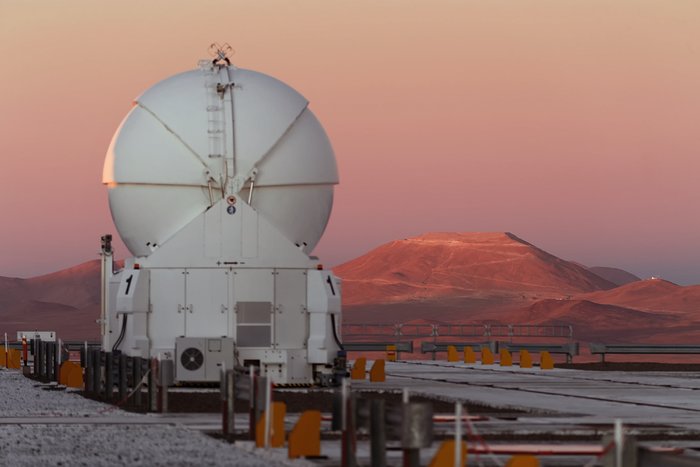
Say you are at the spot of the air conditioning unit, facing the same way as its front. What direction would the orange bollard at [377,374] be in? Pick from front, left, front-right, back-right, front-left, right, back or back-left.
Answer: back-left

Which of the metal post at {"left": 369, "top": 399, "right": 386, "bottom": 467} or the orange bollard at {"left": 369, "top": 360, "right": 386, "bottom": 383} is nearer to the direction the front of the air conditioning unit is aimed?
the metal post

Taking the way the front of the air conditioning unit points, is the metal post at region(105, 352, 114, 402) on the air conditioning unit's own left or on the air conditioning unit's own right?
on the air conditioning unit's own right

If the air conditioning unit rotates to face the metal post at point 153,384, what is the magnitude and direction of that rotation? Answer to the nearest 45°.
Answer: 0° — it already faces it

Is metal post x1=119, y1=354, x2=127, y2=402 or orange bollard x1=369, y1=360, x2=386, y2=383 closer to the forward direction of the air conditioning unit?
the metal post

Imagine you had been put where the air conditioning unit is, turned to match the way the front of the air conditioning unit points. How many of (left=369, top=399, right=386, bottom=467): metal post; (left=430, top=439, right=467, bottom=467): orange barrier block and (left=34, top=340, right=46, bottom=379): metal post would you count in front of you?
2

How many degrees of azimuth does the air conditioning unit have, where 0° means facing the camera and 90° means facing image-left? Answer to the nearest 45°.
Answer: approximately 0°

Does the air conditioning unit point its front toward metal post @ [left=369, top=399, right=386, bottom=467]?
yes

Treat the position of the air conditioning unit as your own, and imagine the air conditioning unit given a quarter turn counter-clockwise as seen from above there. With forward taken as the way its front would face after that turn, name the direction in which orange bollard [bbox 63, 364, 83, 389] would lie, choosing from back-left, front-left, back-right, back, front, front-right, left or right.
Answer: back-left

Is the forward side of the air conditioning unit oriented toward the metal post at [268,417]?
yes

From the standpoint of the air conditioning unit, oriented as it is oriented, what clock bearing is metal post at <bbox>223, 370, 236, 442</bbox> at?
The metal post is roughly at 12 o'clock from the air conditioning unit.
